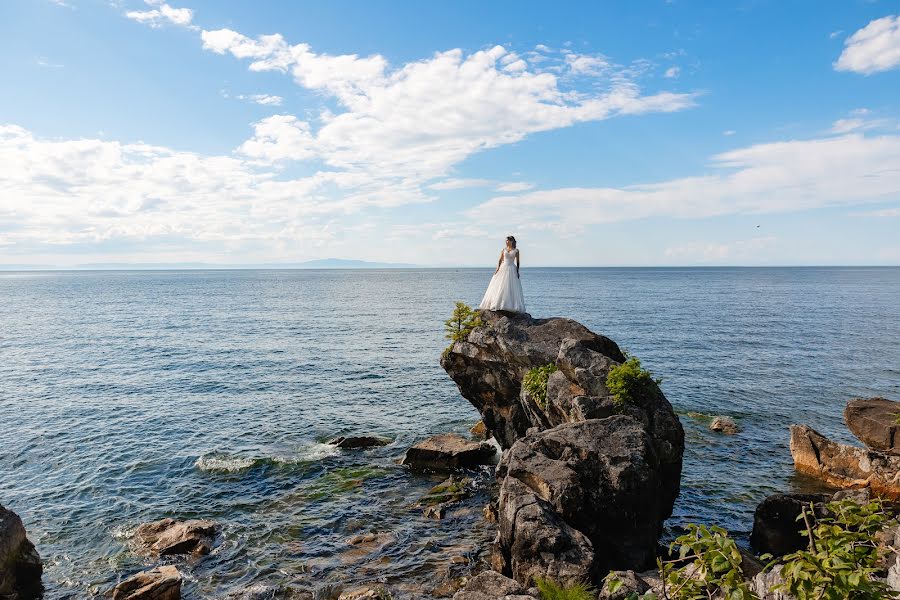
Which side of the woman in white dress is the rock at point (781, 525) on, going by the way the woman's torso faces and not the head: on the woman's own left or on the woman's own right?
on the woman's own left

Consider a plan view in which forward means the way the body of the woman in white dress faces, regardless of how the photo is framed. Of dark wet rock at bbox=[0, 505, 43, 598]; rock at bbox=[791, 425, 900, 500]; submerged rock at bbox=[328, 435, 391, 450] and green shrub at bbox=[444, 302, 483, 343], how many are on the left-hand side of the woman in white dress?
1

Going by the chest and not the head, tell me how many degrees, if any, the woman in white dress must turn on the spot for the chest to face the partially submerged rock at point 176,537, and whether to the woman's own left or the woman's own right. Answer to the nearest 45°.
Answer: approximately 45° to the woman's own right

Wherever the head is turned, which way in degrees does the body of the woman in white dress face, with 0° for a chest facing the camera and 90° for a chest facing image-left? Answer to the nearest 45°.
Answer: approximately 0°

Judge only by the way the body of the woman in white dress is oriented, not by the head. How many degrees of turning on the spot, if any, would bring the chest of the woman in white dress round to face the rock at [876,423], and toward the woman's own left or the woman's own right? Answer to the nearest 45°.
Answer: approximately 90° to the woman's own left

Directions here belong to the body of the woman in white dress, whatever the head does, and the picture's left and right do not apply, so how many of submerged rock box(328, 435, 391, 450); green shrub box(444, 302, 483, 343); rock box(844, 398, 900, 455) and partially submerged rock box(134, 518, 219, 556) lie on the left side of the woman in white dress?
1

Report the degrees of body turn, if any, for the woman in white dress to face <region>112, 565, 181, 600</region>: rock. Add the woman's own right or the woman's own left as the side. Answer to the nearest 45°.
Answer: approximately 45° to the woman's own right

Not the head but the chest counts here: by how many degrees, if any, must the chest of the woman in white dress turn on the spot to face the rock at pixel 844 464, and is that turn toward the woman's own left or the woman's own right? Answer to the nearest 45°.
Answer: approximately 90° to the woman's own left

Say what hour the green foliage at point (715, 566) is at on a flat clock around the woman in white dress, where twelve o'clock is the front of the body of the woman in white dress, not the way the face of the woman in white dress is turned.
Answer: The green foliage is roughly at 12 o'clock from the woman in white dress.

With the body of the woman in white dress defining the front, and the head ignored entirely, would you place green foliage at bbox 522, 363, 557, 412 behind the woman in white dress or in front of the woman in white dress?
in front

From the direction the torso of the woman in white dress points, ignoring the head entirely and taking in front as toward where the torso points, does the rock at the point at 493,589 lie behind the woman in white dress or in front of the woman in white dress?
in front

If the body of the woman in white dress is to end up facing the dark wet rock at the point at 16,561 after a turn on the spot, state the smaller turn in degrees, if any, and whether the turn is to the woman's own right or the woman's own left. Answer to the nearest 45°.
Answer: approximately 45° to the woman's own right

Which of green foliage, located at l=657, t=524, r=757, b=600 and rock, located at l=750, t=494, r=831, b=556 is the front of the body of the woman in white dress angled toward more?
the green foliage
